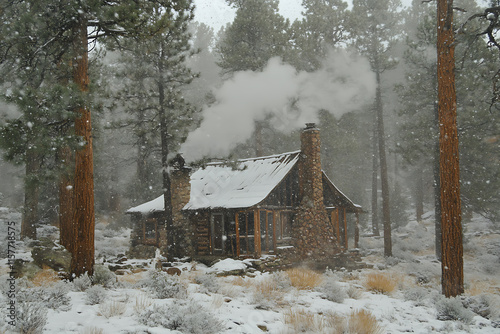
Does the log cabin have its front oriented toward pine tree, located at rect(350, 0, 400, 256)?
no

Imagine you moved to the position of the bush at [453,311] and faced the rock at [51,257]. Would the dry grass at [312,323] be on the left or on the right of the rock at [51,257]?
left

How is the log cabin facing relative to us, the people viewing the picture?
facing the viewer and to the left of the viewer

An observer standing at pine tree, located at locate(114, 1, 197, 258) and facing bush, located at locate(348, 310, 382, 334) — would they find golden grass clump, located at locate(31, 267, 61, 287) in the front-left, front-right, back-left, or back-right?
front-right

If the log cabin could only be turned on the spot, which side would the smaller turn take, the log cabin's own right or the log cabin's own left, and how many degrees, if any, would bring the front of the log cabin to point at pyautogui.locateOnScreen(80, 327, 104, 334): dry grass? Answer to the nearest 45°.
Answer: approximately 45° to the log cabin's own left

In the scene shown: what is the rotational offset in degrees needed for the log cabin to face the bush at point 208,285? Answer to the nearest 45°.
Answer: approximately 45° to its left

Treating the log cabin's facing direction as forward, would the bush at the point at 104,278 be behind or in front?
in front

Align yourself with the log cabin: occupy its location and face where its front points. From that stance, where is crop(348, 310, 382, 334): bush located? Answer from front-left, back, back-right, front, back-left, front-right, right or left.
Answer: front-left

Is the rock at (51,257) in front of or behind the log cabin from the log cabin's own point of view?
in front

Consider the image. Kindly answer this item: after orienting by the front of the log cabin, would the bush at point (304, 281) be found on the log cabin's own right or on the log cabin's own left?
on the log cabin's own left

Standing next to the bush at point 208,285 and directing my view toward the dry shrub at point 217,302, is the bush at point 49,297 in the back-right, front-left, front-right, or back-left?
front-right

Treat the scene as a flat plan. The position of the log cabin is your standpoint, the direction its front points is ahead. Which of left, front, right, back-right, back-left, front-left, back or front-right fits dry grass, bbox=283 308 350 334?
front-left

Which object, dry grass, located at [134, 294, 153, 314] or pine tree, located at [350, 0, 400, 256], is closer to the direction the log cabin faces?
the dry grass
